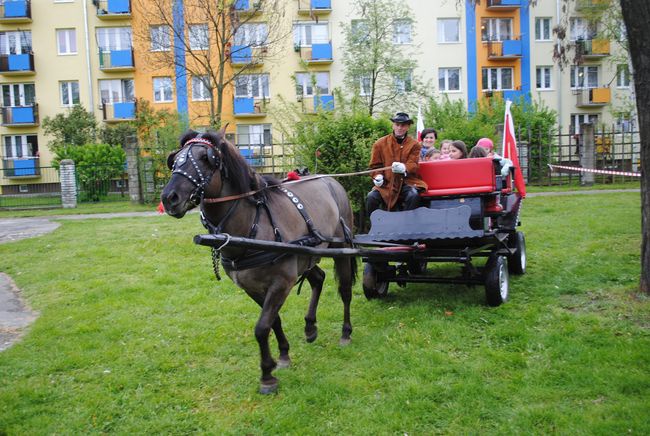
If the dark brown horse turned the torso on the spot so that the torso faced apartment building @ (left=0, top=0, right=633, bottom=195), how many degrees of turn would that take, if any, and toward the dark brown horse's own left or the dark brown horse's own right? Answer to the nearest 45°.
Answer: approximately 135° to the dark brown horse's own right

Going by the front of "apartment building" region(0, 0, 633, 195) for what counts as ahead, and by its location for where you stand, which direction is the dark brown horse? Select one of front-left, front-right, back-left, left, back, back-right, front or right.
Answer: front

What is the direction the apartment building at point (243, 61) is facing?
toward the camera

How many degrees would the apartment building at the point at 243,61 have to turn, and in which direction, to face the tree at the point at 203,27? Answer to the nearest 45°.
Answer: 0° — it already faces it

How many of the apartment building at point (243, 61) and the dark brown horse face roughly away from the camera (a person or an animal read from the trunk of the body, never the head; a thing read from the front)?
0

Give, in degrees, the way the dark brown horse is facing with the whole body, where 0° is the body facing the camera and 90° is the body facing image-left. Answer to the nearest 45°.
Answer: approximately 45°

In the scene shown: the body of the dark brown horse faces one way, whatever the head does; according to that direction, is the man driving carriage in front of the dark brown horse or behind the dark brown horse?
behind

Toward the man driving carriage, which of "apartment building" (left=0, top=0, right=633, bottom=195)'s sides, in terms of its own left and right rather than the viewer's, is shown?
front

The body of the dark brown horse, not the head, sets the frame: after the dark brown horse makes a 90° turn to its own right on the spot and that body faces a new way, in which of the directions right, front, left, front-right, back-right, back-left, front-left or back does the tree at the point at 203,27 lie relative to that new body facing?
front-right
